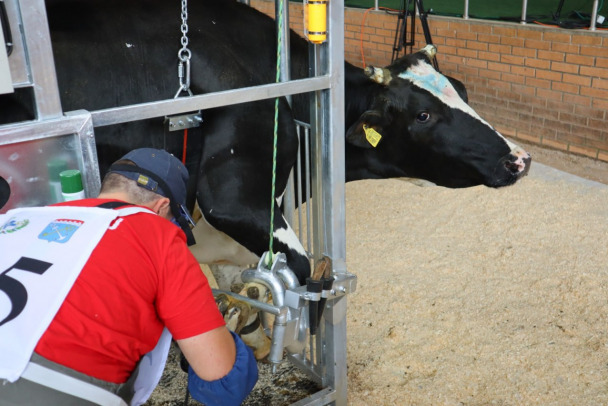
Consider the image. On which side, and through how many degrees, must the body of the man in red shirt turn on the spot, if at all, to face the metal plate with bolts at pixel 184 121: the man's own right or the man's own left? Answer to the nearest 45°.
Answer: approximately 45° to the man's own left

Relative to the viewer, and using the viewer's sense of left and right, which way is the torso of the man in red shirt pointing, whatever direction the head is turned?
facing away from the viewer and to the right of the viewer

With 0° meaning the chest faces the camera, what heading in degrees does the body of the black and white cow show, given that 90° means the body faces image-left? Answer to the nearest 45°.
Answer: approximately 270°

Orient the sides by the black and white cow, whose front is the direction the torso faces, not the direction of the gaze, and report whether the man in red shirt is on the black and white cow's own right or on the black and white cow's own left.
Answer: on the black and white cow's own right

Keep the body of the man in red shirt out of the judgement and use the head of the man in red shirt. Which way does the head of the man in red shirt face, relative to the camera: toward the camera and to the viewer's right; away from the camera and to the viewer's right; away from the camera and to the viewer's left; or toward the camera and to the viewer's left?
away from the camera and to the viewer's right
